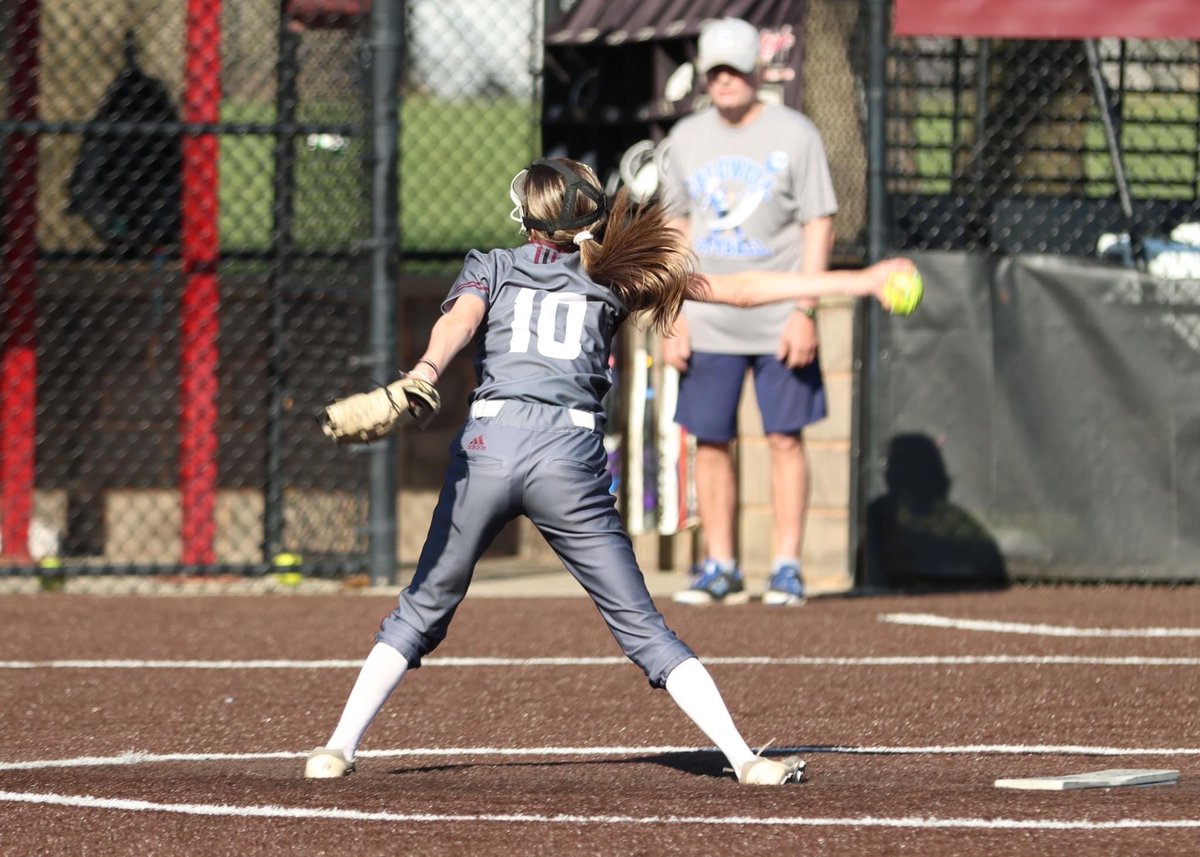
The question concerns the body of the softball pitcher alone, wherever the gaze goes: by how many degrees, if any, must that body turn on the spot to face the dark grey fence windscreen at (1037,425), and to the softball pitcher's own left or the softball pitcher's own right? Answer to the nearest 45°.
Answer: approximately 45° to the softball pitcher's own right

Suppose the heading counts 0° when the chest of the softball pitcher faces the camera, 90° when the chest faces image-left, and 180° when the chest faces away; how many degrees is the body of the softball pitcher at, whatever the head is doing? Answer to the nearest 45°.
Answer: approximately 180°

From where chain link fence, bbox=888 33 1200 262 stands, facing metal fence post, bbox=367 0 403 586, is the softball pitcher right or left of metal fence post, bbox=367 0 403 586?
left

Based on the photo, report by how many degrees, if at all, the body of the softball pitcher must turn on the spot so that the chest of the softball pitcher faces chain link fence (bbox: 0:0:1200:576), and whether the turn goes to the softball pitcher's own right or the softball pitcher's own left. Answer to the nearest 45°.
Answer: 0° — they already face it

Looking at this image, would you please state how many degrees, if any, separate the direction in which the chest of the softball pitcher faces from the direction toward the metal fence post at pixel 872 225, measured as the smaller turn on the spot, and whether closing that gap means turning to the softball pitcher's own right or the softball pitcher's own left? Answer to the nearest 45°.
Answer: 0° — they already face it

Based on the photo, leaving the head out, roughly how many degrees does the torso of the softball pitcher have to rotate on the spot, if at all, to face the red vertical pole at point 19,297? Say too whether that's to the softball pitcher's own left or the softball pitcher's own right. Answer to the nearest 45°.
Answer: approximately 45° to the softball pitcher's own left
